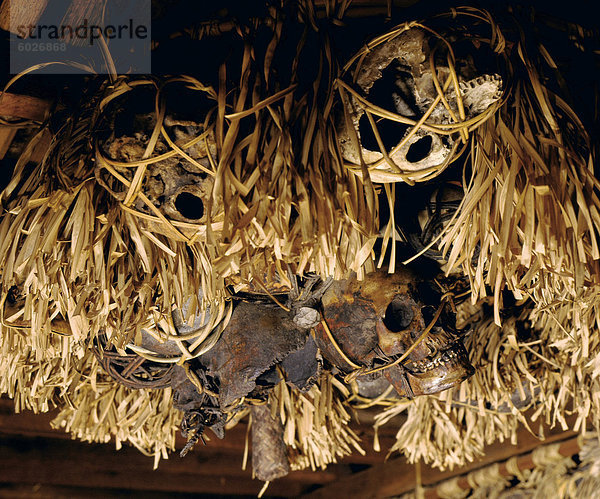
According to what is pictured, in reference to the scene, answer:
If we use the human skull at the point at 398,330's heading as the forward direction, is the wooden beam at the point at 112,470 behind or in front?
behind

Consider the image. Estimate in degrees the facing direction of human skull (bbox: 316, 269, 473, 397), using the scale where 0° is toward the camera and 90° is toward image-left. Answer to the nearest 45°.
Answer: approximately 315°
